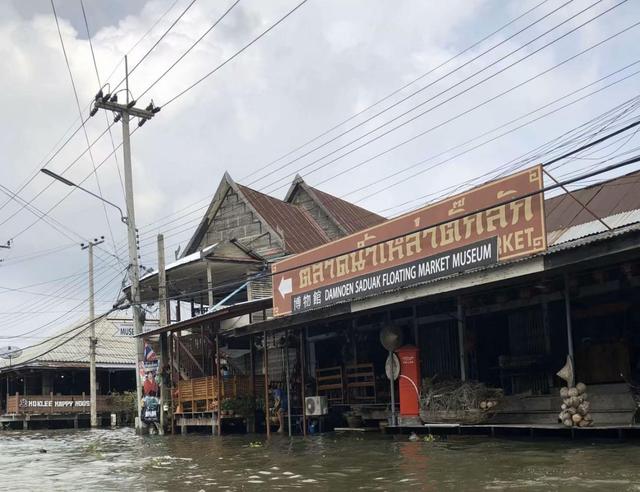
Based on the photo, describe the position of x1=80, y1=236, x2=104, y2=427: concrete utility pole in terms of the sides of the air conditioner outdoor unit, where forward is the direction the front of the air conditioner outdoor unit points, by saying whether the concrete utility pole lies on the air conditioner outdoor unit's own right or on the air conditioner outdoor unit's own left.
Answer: on the air conditioner outdoor unit's own right

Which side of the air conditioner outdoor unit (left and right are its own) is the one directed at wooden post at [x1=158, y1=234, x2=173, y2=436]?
right

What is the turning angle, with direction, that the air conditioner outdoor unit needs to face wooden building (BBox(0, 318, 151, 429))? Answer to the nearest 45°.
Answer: approximately 90° to its right

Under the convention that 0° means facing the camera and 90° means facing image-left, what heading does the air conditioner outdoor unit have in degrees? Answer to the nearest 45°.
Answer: approximately 45°
